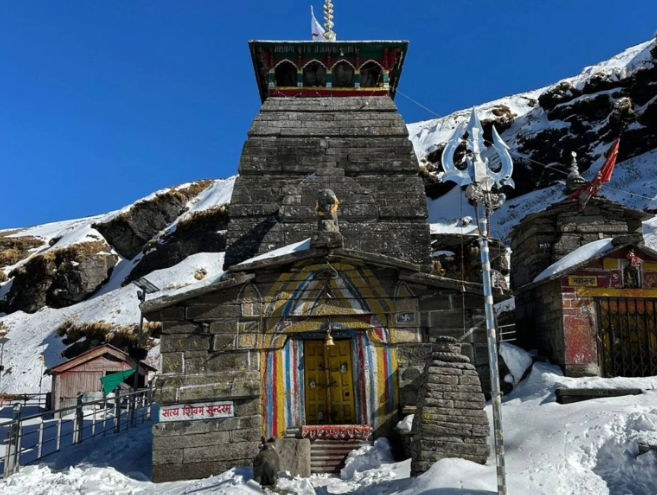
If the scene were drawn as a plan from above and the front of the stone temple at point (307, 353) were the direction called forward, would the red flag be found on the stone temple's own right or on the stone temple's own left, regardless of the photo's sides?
on the stone temple's own left

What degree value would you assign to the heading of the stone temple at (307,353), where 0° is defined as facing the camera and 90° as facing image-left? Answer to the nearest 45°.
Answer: approximately 0°

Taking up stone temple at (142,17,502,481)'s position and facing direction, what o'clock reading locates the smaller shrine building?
The smaller shrine building is roughly at 9 o'clock from the stone temple.

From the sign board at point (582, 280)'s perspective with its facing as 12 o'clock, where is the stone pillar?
The stone pillar is roughly at 1 o'clock from the sign board.

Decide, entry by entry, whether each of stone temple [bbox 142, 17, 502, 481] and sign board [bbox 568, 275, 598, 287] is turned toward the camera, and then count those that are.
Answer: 2

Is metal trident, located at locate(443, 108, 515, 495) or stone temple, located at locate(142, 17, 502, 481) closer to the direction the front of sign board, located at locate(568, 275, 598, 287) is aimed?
the metal trident

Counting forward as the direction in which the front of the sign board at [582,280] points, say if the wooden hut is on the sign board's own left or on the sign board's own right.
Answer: on the sign board's own right

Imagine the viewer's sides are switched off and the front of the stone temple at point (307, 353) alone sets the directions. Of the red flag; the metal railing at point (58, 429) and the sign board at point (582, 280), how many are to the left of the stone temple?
2

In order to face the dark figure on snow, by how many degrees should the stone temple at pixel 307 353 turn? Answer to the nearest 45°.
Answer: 0° — it already faces them

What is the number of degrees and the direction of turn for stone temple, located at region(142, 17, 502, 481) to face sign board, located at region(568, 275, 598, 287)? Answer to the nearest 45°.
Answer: approximately 90° to its left
